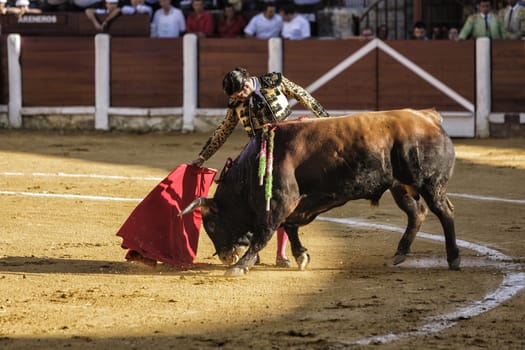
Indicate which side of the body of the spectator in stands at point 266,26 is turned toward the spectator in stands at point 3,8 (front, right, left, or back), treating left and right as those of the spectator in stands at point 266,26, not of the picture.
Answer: right

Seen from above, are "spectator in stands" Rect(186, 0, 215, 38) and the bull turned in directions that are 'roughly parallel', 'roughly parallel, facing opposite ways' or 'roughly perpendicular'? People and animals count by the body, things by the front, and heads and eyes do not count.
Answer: roughly perpendicular

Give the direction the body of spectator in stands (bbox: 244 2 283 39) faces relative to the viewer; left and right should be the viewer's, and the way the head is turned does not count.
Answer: facing the viewer

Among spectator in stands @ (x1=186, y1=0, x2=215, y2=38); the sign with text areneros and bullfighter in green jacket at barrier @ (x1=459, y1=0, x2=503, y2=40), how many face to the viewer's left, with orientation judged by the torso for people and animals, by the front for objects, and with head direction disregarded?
0

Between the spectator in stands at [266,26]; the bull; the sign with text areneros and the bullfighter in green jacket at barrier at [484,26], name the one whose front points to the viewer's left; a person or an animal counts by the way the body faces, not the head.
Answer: the bull

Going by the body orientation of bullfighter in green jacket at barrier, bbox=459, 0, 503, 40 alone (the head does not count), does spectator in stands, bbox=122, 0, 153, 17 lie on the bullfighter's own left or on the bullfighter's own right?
on the bullfighter's own right

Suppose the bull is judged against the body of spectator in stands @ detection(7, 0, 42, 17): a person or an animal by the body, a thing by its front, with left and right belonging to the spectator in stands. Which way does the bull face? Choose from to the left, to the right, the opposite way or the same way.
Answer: to the right

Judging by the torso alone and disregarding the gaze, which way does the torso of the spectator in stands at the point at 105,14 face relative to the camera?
toward the camera

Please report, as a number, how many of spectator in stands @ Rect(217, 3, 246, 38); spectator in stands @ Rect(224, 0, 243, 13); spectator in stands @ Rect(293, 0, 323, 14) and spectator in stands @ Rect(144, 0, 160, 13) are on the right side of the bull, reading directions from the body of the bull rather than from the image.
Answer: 4

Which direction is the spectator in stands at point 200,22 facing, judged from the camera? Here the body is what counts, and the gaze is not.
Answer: toward the camera

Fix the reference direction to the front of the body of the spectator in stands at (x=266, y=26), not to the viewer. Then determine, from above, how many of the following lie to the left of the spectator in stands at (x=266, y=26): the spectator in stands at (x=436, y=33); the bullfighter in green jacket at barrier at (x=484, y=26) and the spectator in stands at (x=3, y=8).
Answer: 2

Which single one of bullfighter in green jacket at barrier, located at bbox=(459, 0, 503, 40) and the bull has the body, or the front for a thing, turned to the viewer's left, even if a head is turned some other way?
the bull

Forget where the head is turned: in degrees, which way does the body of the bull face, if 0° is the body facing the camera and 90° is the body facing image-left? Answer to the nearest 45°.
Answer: approximately 90°
